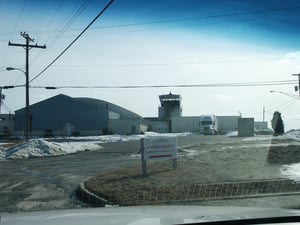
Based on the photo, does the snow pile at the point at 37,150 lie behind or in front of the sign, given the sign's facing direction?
behind
